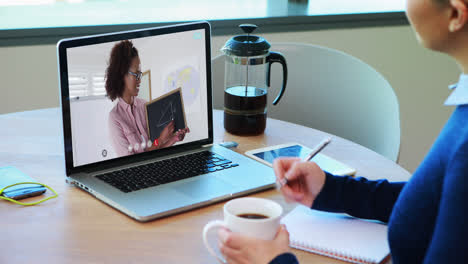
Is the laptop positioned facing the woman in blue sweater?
yes

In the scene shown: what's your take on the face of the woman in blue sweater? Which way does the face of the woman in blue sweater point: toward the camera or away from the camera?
away from the camera

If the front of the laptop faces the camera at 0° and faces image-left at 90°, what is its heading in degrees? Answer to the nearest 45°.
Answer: approximately 315°
